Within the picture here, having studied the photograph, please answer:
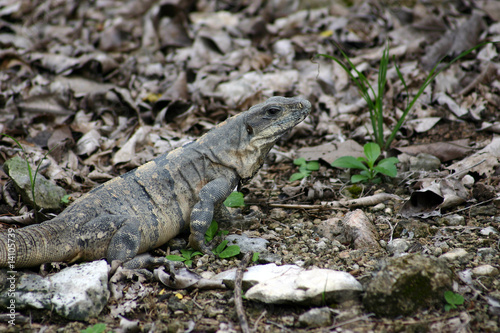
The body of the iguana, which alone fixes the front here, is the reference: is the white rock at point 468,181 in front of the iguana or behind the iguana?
in front

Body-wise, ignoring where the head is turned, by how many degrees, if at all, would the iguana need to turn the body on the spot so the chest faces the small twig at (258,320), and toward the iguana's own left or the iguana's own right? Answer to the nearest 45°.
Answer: approximately 90° to the iguana's own right

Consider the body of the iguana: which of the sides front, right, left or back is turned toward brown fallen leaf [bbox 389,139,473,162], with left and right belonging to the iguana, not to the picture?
front

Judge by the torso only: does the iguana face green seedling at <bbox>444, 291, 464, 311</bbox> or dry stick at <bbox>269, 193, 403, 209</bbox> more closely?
the dry stick

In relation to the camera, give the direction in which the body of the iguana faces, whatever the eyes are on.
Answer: to the viewer's right

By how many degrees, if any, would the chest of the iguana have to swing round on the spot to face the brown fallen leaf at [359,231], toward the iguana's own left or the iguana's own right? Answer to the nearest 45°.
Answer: approximately 45° to the iguana's own right

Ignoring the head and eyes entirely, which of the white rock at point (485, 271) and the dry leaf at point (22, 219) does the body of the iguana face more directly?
the white rock

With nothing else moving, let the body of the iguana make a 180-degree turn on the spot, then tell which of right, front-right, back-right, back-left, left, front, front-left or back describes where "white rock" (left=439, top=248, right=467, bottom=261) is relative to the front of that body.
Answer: back-left

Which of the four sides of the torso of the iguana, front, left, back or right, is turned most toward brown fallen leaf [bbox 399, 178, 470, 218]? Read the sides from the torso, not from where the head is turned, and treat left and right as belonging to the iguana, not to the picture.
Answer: front

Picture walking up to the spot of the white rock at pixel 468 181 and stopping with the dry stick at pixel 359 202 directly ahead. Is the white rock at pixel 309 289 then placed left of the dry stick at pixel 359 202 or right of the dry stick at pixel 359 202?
left

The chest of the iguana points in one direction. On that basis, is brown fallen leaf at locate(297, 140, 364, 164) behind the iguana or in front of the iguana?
in front
